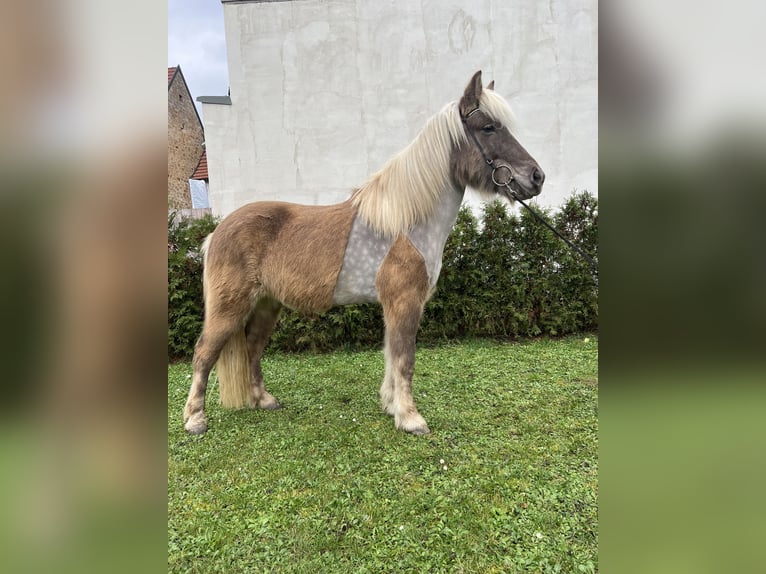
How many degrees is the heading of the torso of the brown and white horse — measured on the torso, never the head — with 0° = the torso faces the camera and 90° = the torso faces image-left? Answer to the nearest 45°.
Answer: approximately 270°

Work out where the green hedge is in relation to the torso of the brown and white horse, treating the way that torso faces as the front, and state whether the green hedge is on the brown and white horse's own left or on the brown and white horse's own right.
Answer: on the brown and white horse's own left

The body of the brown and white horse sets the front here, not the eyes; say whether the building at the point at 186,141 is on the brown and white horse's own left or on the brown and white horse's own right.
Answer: on the brown and white horse's own left
